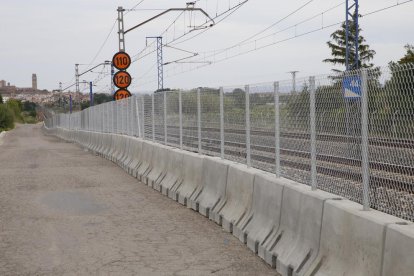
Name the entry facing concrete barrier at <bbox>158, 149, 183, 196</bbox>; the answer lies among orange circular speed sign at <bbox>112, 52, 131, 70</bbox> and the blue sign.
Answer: the orange circular speed sign

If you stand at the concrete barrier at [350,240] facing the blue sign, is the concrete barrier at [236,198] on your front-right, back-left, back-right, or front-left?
front-left

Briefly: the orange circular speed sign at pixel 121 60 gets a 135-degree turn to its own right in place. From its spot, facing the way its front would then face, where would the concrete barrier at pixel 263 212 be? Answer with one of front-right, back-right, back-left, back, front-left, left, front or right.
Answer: back-left

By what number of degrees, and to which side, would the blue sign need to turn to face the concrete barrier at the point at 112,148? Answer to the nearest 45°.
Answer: approximately 135° to its right

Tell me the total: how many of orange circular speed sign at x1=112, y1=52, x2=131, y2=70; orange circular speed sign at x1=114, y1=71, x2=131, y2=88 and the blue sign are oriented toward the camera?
3

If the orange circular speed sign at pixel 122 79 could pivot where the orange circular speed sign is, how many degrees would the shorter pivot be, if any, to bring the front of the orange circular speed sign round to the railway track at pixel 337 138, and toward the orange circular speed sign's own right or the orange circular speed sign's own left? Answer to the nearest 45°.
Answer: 0° — it already faces it

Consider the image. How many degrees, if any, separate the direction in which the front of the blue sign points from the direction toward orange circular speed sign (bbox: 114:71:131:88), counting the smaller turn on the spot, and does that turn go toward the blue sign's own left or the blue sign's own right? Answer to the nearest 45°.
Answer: approximately 135° to the blue sign's own right

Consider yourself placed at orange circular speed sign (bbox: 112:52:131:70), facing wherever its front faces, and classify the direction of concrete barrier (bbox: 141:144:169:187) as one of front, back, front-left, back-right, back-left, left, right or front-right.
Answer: front

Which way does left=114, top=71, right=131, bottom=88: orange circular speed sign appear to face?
toward the camera

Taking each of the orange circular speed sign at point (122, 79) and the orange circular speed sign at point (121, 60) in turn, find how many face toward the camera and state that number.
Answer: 2

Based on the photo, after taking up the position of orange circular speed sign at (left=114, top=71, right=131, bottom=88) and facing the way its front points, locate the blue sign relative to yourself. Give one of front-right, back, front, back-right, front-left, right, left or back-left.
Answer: front

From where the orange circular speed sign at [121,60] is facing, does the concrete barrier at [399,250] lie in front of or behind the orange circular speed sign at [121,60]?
in front

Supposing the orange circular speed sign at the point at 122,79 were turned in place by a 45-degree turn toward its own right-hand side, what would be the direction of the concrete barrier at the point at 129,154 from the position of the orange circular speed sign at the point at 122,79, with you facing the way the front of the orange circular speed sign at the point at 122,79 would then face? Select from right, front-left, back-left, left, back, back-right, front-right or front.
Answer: front-left

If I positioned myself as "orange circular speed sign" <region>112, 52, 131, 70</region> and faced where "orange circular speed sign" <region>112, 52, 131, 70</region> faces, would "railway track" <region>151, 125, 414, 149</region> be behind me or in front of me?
in front

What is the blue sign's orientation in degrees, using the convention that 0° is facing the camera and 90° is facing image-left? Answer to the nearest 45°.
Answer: approximately 0°

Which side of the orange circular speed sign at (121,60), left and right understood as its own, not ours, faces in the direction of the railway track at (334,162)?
front

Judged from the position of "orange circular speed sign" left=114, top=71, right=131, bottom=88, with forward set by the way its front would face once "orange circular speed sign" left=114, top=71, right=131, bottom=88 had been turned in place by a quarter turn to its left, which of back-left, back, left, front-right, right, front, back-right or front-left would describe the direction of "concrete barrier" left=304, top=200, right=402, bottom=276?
right

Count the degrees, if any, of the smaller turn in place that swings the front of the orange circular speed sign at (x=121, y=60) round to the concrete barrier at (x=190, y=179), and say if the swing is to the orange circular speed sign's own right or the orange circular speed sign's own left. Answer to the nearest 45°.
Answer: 0° — it already faces it
